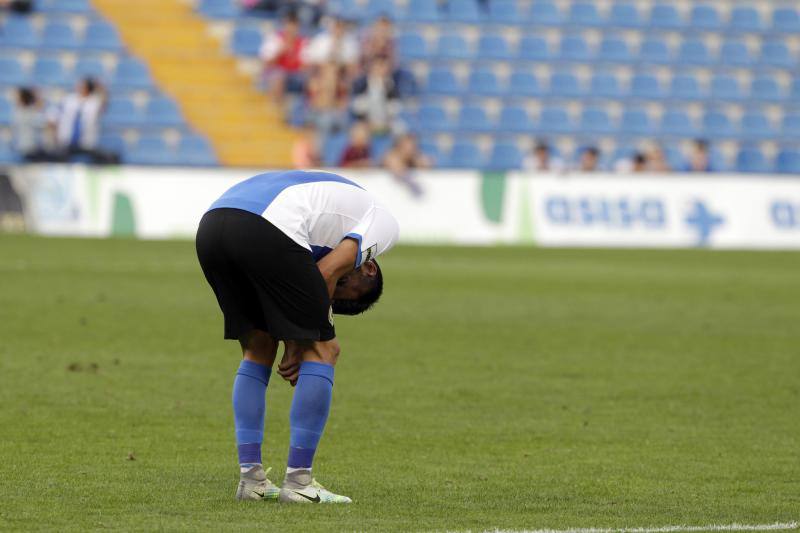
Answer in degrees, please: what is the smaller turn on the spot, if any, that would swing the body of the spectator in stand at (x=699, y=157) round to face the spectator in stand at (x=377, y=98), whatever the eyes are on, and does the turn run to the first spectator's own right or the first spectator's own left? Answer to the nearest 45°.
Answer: approximately 90° to the first spectator's own right

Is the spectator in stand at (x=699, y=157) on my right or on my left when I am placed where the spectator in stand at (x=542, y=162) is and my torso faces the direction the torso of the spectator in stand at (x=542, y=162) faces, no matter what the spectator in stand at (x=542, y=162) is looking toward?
on my left

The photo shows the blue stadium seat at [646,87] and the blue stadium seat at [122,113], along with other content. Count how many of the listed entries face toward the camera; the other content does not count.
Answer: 2

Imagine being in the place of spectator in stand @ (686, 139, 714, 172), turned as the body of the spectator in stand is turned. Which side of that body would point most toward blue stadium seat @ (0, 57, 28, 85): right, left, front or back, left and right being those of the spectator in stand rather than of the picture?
right

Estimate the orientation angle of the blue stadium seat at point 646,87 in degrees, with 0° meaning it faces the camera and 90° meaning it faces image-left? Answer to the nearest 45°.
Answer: approximately 0°

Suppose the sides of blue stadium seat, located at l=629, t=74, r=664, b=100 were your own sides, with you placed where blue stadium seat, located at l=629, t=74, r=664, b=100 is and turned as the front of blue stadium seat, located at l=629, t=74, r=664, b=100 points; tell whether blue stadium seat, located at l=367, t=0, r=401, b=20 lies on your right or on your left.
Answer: on your right

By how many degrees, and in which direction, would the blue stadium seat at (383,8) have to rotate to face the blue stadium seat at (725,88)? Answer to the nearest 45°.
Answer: approximately 90° to its left

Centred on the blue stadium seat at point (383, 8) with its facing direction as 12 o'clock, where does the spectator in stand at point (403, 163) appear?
The spectator in stand is roughly at 12 o'clock from the blue stadium seat.

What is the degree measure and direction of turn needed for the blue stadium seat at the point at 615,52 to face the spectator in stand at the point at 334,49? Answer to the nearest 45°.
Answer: approximately 45° to its right

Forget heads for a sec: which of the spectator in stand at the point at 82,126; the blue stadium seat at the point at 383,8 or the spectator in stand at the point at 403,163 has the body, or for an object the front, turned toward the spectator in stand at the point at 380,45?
the blue stadium seat

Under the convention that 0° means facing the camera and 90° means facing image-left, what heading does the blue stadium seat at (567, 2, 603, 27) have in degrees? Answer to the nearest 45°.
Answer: approximately 0°
